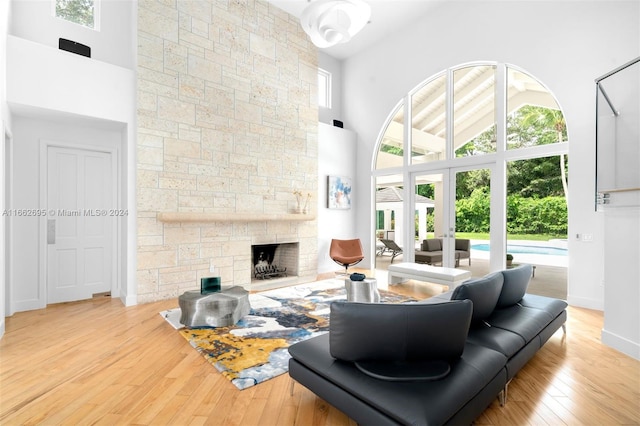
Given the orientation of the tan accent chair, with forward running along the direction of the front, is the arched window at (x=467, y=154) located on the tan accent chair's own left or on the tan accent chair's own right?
on the tan accent chair's own left

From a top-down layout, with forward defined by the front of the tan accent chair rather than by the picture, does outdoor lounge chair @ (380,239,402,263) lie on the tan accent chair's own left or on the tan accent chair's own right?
on the tan accent chair's own left

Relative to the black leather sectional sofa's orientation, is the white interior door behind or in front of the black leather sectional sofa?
in front

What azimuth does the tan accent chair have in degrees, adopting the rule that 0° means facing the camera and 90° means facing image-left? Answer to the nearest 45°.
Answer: approximately 0°

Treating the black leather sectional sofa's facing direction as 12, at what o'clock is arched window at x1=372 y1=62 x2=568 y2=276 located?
The arched window is roughly at 2 o'clock from the black leather sectional sofa.

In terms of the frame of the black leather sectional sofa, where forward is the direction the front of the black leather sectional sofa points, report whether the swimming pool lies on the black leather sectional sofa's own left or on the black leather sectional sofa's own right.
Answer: on the black leather sectional sofa's own right

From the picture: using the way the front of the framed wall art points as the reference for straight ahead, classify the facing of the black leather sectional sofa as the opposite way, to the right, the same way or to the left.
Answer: the opposite way

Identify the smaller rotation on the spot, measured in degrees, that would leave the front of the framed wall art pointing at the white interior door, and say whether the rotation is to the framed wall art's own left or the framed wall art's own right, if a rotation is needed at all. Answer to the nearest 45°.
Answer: approximately 90° to the framed wall art's own right

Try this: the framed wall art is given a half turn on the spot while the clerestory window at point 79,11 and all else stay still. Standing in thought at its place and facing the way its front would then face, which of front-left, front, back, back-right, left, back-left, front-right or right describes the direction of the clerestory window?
left

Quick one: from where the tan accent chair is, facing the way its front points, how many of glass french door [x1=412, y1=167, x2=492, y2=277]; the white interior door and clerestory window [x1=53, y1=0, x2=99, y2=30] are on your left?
1

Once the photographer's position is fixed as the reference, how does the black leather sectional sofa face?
facing away from the viewer and to the left of the viewer

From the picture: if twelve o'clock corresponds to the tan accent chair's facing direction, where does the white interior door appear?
The white interior door is roughly at 2 o'clock from the tan accent chair.

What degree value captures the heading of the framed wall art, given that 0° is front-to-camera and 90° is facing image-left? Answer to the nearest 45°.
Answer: approximately 315°

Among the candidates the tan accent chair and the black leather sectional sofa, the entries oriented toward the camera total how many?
1
